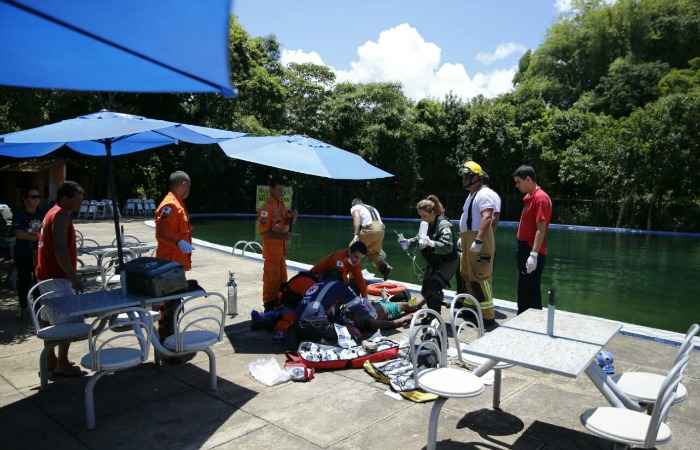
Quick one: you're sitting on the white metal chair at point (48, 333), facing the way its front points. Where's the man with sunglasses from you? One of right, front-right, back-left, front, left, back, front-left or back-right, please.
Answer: left

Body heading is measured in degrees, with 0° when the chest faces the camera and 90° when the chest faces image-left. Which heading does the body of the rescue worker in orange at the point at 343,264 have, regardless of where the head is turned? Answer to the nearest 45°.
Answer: approximately 315°

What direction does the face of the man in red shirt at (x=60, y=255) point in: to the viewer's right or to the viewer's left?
to the viewer's right

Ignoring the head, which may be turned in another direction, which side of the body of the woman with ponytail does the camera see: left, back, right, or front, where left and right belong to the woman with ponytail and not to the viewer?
left

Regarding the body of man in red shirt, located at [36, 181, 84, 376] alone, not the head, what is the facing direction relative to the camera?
to the viewer's right

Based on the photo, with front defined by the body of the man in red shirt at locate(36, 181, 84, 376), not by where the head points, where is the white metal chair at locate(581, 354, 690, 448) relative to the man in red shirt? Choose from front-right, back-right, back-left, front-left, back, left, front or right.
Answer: front-right

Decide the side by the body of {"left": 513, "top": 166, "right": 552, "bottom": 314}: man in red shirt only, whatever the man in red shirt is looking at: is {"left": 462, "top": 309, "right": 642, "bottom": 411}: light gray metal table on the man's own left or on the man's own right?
on the man's own left

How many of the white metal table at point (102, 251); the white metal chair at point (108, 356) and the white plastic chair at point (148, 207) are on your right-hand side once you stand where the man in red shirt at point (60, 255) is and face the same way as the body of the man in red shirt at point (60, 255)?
1
